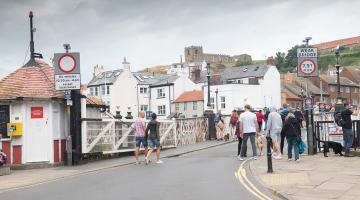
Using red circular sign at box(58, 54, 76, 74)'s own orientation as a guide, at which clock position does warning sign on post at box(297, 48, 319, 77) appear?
The warning sign on post is roughly at 10 o'clock from the red circular sign.

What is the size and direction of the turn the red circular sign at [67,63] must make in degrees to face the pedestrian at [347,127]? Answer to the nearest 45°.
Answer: approximately 45° to its left

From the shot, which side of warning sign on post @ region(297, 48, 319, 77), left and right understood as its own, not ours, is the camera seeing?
front

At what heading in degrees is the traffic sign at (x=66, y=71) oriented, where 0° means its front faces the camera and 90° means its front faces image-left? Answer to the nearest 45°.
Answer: approximately 0°

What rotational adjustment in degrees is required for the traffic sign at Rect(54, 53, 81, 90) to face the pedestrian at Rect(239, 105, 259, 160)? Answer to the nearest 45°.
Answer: approximately 90° to its left
